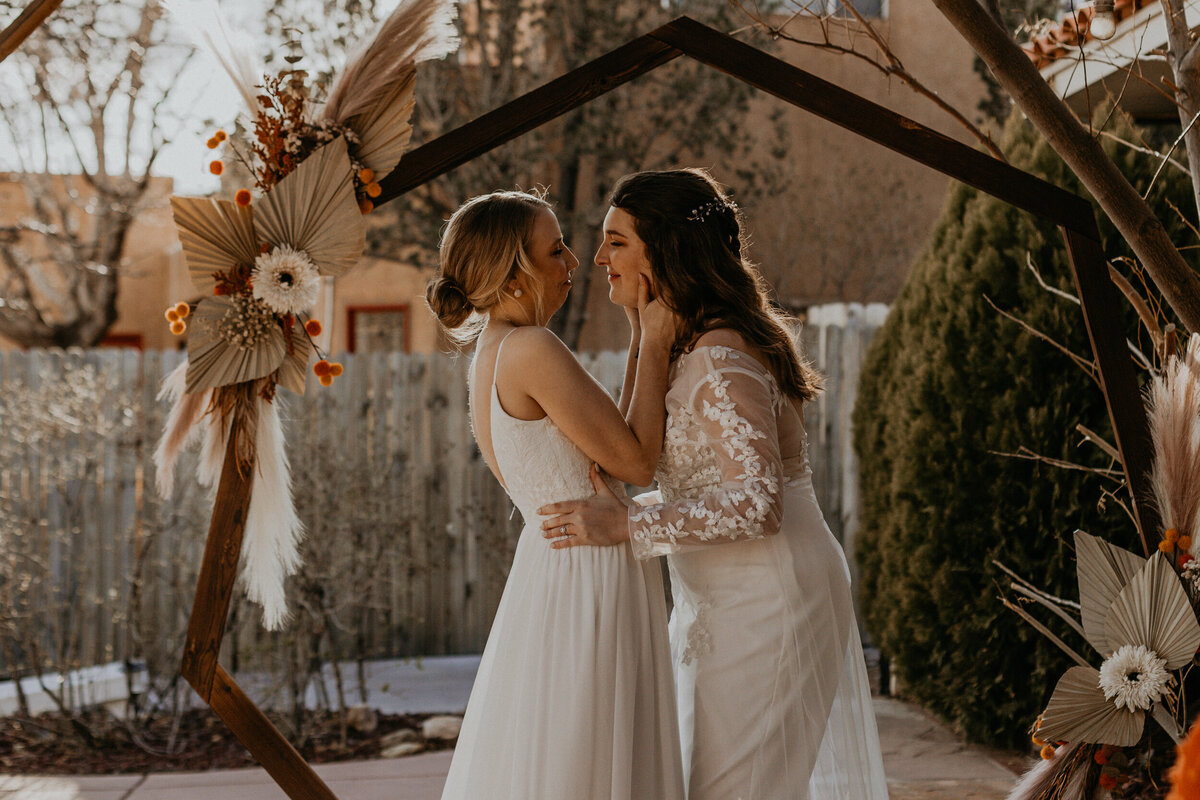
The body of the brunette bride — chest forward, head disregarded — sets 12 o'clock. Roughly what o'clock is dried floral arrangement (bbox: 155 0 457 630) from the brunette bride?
The dried floral arrangement is roughly at 12 o'clock from the brunette bride.

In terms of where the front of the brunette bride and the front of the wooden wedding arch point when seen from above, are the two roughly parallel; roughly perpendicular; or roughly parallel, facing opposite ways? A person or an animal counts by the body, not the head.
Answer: roughly perpendicular

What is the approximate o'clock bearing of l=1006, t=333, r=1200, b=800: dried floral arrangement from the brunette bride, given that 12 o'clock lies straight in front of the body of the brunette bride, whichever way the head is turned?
The dried floral arrangement is roughly at 6 o'clock from the brunette bride.

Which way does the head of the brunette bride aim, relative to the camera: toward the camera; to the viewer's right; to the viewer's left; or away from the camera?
to the viewer's left

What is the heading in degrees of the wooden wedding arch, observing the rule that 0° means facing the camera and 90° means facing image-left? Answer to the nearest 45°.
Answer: approximately 0°

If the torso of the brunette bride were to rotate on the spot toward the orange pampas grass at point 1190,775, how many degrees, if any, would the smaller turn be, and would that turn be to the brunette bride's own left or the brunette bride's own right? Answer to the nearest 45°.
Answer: approximately 90° to the brunette bride's own left

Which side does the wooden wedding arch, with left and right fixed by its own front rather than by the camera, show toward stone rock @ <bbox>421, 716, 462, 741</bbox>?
back

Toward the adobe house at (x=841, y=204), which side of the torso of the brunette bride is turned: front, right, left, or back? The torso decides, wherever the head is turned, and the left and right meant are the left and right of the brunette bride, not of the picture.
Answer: right

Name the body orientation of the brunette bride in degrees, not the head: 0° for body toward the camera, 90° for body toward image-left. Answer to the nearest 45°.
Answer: approximately 90°
